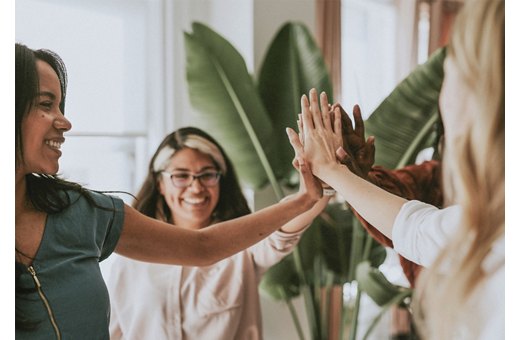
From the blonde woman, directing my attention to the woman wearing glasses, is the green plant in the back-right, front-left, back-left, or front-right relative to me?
front-right

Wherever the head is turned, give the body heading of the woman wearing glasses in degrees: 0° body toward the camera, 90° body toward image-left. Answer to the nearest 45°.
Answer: approximately 0°

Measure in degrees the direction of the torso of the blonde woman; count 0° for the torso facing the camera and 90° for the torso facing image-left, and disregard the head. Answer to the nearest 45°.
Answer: approximately 135°

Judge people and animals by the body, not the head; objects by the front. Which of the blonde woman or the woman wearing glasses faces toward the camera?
the woman wearing glasses

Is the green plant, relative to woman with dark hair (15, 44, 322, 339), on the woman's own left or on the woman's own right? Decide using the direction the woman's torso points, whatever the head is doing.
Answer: on the woman's own left

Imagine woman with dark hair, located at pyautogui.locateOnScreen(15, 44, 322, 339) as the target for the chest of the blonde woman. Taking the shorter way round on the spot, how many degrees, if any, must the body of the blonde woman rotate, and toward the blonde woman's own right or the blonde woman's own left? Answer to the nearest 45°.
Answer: approximately 45° to the blonde woman's own left

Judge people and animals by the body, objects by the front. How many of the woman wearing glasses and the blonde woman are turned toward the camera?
1

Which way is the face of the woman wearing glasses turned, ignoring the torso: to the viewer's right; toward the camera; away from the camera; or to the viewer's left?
toward the camera

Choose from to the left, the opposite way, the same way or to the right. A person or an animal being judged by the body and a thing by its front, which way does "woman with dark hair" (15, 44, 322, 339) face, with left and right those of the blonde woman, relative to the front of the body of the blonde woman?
the opposite way

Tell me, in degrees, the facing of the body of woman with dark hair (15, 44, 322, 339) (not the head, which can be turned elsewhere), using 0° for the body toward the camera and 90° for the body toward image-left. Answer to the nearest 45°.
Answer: approximately 315°

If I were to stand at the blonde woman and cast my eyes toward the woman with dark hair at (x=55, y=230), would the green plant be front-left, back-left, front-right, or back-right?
front-right

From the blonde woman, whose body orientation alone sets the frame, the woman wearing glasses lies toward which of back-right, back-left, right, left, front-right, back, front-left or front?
front-left

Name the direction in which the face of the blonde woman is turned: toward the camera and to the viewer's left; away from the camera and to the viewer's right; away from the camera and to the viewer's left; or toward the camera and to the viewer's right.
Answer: away from the camera and to the viewer's left
